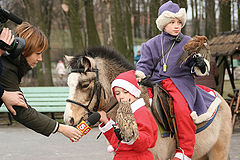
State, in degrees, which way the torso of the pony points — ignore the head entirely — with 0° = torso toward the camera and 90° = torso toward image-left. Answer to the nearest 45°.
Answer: approximately 45°

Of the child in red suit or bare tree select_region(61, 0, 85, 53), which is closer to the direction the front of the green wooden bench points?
the child in red suit

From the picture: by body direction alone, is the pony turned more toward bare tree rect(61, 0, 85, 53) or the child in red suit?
the child in red suit

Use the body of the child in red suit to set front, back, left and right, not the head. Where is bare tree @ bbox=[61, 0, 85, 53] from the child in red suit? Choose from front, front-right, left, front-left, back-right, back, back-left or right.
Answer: back-right

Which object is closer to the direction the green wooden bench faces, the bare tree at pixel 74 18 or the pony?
the pony

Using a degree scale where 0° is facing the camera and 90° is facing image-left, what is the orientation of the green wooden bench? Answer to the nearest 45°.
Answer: approximately 0°

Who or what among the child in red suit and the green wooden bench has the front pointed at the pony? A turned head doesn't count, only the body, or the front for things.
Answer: the green wooden bench

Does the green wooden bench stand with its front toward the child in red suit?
yes
